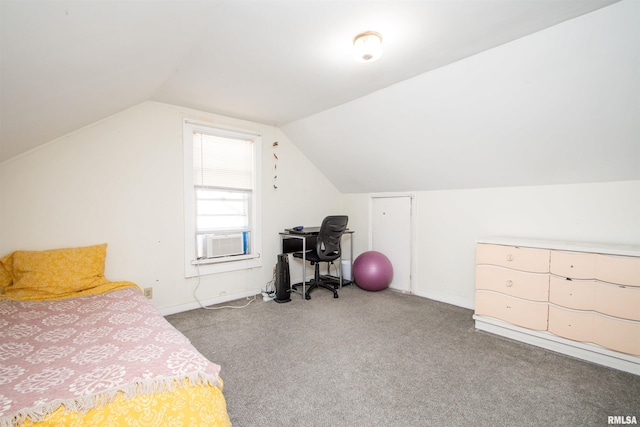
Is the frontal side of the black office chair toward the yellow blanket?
no

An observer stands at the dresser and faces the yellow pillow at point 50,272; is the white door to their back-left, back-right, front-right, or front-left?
front-right

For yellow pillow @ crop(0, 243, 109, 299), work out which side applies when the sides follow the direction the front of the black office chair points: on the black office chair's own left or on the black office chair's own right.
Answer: on the black office chair's own left

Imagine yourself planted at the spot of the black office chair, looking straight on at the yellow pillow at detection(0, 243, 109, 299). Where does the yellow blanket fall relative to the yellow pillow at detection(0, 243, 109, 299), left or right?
left

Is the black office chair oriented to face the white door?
no

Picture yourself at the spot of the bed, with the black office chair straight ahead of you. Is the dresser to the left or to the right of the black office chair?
right

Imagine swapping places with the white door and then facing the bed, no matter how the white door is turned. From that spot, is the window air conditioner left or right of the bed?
right

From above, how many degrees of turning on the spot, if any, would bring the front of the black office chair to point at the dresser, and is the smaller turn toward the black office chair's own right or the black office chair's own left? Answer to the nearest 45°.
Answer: approximately 180°

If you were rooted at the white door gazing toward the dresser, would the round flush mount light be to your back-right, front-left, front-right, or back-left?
front-right

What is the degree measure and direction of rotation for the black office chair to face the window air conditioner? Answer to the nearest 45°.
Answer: approximately 45° to its left

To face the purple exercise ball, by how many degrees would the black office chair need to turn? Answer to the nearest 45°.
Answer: approximately 135° to its right

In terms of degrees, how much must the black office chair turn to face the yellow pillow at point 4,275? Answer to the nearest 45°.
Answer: approximately 90° to its left

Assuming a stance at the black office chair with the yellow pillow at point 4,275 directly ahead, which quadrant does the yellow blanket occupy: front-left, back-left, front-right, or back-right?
front-left

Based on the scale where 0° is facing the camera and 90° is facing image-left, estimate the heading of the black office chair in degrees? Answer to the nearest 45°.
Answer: approximately 135°
